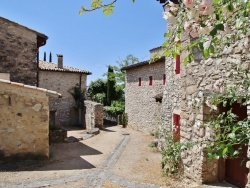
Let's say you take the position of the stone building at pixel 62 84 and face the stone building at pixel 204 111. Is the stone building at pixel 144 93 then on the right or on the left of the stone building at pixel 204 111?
left

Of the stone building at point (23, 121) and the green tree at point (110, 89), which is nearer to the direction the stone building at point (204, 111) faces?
the stone building

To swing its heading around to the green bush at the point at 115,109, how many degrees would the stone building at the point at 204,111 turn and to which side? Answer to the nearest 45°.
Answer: approximately 90° to its right

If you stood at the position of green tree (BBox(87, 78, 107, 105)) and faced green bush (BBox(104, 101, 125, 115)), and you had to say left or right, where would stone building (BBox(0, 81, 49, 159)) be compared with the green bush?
right

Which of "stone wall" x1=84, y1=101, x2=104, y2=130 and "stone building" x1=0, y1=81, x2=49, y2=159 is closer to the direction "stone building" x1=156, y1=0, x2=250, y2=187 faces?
the stone building

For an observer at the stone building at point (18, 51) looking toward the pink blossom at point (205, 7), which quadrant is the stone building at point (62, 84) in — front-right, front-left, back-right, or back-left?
back-left

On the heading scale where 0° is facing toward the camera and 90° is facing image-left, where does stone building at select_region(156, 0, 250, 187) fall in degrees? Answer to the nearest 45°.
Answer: approximately 45°

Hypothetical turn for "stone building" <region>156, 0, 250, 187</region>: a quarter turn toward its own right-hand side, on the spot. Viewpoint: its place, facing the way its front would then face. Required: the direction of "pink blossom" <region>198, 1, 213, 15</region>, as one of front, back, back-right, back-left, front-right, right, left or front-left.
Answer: back-left

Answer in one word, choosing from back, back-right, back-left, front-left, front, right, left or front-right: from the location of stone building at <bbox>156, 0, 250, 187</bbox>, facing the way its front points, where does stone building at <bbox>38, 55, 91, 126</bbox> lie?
right
